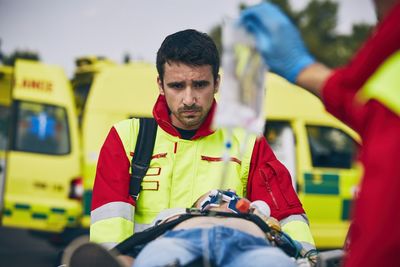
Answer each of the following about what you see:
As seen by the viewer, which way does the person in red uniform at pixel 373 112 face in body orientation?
to the viewer's left

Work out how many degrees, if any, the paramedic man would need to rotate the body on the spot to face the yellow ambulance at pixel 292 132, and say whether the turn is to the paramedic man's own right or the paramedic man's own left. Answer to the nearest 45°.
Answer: approximately 180°

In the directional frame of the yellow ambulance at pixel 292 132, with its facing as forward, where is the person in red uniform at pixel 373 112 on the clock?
The person in red uniform is roughly at 3 o'clock from the yellow ambulance.

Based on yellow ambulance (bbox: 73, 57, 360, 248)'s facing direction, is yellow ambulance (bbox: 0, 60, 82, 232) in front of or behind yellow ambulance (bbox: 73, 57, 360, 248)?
behind

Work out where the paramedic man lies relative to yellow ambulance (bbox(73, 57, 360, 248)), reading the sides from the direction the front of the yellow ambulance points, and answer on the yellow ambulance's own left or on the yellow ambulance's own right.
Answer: on the yellow ambulance's own right

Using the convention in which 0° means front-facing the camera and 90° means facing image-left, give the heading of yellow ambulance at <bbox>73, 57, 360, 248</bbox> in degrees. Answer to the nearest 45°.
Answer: approximately 270°

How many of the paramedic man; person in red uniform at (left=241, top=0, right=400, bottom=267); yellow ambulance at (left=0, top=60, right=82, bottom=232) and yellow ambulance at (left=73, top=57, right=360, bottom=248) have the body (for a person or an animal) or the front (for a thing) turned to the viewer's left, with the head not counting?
1
